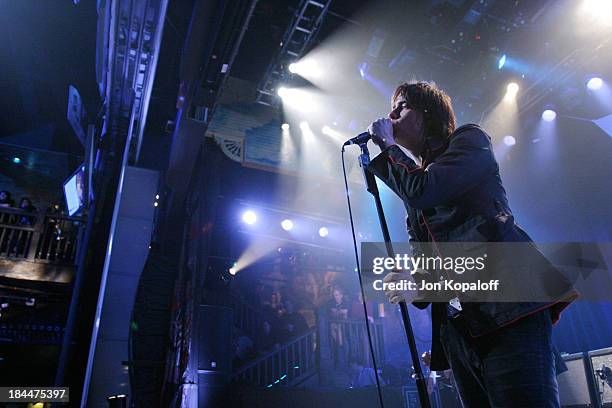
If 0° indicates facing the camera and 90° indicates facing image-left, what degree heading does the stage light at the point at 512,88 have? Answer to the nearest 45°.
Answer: approximately 0°

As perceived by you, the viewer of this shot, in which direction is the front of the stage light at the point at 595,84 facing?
facing the viewer

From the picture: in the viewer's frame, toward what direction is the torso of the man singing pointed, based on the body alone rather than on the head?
to the viewer's left

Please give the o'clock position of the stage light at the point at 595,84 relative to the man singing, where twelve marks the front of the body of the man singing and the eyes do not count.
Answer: The stage light is roughly at 4 o'clock from the man singing.

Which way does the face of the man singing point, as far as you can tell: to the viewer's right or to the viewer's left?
to the viewer's left

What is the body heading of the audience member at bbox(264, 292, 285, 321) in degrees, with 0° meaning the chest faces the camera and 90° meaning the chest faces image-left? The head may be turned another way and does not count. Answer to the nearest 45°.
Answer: approximately 0°

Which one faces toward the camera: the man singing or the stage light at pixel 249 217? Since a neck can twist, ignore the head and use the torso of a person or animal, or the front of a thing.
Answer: the stage light

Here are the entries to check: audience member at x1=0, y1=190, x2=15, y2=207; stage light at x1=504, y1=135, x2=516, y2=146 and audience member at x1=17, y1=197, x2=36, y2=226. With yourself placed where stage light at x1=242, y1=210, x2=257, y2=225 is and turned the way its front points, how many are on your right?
2

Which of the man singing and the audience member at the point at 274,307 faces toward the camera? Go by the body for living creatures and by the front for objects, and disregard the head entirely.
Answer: the audience member

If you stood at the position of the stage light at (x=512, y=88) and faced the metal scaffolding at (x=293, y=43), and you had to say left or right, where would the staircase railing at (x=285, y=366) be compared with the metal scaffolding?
right

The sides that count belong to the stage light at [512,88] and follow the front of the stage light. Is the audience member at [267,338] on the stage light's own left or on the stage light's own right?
on the stage light's own right

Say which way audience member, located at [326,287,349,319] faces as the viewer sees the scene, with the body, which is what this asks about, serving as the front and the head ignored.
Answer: toward the camera

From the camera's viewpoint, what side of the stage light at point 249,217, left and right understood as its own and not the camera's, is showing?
front
